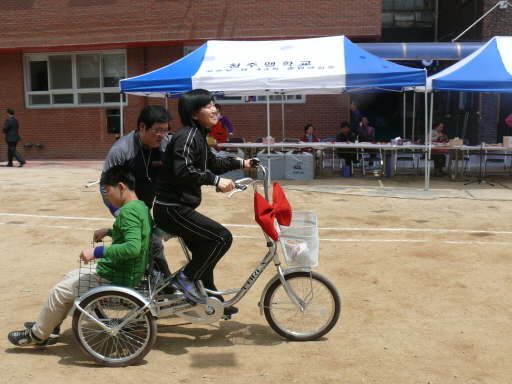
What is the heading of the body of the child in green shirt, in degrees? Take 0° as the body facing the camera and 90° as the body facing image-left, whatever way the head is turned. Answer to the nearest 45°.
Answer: approximately 90°

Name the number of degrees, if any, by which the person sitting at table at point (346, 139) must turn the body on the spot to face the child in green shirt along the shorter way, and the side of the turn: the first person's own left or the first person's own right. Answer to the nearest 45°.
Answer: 0° — they already face them

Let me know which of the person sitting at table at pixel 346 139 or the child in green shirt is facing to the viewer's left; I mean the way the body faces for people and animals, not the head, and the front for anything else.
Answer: the child in green shirt

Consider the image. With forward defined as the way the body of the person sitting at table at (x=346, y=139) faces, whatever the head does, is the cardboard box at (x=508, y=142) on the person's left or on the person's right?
on the person's left

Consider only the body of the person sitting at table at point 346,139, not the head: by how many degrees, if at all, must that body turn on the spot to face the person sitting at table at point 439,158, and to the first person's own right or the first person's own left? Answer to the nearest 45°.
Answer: approximately 90° to the first person's own left

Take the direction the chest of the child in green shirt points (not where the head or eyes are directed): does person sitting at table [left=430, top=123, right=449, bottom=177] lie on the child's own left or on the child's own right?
on the child's own right

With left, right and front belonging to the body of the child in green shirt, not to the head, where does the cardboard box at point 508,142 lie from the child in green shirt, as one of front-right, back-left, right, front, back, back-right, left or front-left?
back-right

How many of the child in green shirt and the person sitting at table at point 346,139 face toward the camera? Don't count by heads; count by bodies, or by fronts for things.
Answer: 1

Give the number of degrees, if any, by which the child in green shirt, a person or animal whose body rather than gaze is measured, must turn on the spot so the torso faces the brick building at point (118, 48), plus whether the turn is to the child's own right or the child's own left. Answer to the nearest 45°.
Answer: approximately 90° to the child's own right
